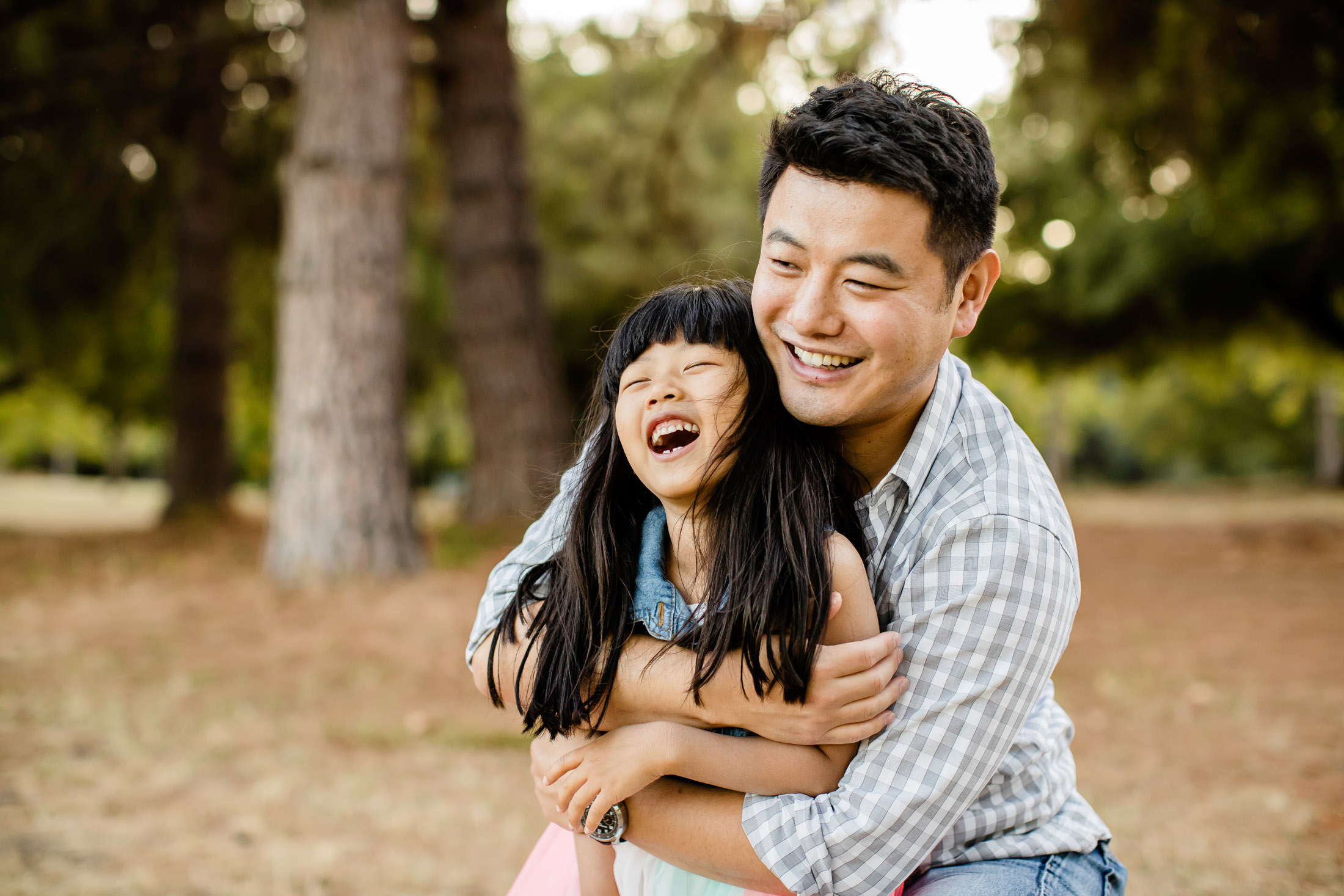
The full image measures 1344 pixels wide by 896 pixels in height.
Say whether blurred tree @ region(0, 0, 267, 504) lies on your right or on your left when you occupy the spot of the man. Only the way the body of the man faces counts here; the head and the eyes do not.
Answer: on your right

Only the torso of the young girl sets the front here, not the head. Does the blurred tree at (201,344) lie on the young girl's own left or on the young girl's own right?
on the young girl's own right

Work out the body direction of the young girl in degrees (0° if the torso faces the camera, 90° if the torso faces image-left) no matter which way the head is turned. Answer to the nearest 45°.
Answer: approximately 45°

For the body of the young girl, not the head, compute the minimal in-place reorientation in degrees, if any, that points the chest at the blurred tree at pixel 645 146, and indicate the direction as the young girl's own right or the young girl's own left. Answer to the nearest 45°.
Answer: approximately 135° to the young girl's own right

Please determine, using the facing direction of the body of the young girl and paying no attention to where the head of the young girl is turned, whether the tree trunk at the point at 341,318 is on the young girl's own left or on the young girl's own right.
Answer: on the young girl's own right

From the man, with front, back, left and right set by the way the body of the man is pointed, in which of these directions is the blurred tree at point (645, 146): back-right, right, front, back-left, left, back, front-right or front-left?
back-right

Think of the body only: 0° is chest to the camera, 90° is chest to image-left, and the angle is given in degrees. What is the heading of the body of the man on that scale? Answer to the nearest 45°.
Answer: approximately 45°

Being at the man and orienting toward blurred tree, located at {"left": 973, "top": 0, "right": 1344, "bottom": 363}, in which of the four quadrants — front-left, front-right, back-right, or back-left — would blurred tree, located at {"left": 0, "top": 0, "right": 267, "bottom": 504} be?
front-left

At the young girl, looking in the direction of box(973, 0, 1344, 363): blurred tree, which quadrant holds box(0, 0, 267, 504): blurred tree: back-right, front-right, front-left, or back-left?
front-left

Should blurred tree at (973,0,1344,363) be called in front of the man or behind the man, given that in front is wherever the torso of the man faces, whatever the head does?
behind

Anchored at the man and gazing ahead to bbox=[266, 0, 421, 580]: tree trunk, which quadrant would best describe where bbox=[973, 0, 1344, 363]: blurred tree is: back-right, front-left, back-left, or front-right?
front-right

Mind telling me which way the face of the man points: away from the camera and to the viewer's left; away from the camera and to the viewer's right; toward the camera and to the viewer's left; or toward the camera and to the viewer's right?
toward the camera and to the viewer's left

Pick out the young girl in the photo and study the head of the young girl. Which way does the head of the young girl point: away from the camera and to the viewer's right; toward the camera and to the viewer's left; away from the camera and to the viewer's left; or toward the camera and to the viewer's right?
toward the camera and to the viewer's left
